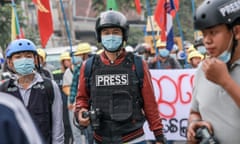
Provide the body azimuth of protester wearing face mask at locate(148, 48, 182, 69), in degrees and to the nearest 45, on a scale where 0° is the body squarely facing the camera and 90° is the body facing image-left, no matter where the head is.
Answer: approximately 0°

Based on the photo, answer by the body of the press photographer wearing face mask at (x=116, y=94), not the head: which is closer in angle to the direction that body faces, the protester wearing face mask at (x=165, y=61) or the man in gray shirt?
the man in gray shirt

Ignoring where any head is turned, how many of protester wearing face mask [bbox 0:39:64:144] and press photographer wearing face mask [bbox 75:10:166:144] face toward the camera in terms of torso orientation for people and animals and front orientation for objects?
2

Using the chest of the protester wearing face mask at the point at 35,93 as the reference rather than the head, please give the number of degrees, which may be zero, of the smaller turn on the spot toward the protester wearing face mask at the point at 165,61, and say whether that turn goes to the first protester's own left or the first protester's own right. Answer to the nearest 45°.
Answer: approximately 135° to the first protester's own left

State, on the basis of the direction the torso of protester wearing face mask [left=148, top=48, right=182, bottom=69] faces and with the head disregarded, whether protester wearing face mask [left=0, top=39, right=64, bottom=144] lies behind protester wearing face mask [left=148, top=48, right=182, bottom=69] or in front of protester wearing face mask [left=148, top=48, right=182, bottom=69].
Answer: in front

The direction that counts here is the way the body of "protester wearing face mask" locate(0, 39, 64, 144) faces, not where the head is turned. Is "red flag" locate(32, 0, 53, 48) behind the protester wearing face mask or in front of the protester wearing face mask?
behind

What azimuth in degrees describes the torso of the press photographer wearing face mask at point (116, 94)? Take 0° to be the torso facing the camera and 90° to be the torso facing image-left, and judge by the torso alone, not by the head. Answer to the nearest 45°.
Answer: approximately 0°

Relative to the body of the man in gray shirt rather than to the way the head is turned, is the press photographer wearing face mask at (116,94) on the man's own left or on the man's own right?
on the man's own right

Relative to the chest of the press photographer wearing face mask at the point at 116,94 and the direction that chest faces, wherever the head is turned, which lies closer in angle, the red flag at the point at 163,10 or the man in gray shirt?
the man in gray shirt

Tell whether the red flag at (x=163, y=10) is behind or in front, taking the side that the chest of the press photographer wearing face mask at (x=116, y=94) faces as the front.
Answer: behind

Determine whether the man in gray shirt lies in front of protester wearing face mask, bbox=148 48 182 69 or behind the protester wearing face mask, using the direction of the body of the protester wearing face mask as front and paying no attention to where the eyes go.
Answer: in front
